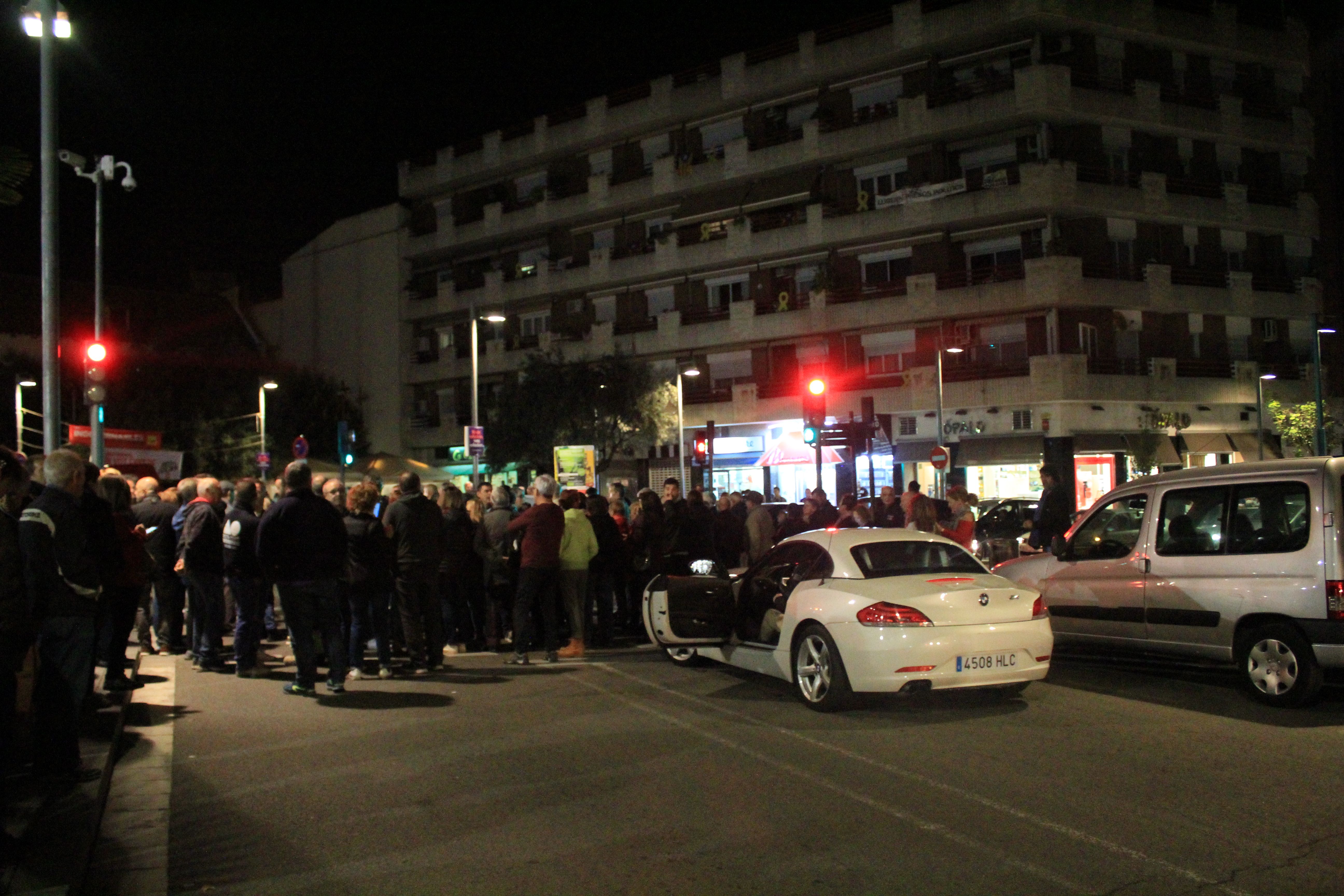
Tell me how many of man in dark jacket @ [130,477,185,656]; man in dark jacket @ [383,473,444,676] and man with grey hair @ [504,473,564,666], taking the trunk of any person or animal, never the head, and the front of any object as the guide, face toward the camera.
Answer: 0

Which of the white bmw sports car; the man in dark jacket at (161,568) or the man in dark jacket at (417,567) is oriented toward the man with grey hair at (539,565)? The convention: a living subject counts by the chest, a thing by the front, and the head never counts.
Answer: the white bmw sports car

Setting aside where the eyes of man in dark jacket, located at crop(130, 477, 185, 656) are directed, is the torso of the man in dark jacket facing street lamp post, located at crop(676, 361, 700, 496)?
no

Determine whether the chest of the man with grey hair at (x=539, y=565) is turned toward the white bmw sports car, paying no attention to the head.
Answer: no

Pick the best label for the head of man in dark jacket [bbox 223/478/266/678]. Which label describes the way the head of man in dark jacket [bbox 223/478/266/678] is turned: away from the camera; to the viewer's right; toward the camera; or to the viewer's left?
away from the camera

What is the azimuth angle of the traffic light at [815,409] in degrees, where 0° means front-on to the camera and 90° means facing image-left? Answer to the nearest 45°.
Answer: approximately 0°

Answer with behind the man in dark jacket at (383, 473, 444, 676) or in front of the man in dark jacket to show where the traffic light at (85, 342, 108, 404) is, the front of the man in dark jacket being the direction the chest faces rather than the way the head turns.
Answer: in front

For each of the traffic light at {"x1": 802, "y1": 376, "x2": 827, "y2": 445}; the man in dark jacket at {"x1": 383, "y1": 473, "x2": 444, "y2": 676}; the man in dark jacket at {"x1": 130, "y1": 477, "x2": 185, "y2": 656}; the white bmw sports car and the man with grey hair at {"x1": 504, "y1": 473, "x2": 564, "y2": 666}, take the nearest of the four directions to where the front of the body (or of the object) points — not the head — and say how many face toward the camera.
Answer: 1

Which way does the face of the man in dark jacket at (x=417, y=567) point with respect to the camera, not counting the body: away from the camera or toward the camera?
away from the camera

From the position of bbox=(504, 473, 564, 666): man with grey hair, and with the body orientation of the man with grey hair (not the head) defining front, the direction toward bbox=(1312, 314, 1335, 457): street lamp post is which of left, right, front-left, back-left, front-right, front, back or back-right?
right

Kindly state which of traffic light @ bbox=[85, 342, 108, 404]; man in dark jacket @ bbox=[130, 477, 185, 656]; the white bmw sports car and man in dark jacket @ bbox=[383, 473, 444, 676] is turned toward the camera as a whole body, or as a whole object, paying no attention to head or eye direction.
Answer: the traffic light

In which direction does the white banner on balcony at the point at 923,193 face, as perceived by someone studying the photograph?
facing the viewer and to the left of the viewer

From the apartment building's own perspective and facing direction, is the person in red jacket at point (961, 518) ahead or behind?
ahead

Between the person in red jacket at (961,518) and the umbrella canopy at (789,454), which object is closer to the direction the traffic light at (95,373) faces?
the person in red jacket

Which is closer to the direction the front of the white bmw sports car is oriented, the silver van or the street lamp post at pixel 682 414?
the street lamp post

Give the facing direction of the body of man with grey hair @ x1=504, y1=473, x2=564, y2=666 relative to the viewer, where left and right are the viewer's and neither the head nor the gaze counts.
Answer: facing away from the viewer and to the left of the viewer

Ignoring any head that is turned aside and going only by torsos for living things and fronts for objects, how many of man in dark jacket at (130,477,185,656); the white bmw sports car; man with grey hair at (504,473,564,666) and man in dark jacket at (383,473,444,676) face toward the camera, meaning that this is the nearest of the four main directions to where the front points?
0

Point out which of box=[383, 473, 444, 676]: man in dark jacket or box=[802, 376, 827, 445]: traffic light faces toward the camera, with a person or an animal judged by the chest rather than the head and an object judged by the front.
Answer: the traffic light
